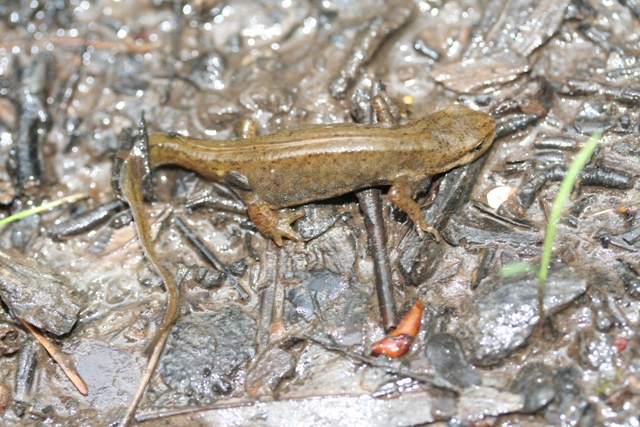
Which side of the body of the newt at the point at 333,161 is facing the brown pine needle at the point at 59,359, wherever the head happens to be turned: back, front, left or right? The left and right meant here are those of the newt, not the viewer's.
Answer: back

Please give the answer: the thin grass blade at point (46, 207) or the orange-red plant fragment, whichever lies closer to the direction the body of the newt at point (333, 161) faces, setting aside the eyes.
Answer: the orange-red plant fragment

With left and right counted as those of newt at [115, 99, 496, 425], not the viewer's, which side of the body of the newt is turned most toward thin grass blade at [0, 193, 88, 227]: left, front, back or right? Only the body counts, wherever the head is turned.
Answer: back

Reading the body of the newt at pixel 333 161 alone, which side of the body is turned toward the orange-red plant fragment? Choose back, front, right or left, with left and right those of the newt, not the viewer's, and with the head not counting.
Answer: right

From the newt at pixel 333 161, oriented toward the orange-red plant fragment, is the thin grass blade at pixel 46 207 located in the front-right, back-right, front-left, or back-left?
back-right

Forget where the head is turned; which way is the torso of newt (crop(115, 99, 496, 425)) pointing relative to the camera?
to the viewer's right
